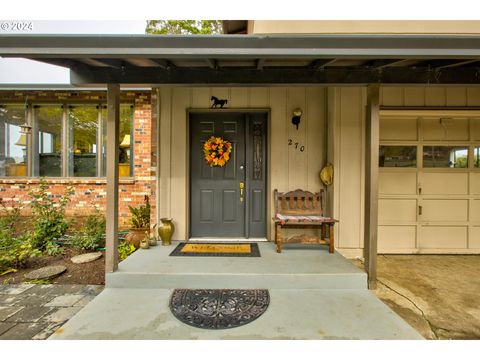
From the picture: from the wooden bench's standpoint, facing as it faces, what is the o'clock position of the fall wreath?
The fall wreath is roughly at 3 o'clock from the wooden bench.

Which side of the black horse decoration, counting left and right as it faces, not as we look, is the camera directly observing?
left

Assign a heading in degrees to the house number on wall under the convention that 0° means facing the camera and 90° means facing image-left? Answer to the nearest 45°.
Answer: approximately 0°

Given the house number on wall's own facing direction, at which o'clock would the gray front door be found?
The gray front door is roughly at 3 o'clock from the house number on wall.

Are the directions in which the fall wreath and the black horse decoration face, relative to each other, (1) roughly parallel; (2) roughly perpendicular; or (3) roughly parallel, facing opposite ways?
roughly perpendicular

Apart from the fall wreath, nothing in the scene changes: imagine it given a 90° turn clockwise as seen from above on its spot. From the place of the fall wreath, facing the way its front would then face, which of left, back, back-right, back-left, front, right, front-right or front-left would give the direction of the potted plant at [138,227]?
front

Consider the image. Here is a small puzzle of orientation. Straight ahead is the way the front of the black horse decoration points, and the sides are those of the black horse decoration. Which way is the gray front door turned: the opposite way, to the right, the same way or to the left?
to the left

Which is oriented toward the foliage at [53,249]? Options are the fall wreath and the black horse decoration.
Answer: the black horse decoration

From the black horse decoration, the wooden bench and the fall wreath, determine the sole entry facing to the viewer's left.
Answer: the black horse decoration

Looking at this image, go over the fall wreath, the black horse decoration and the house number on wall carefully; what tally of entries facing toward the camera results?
2
